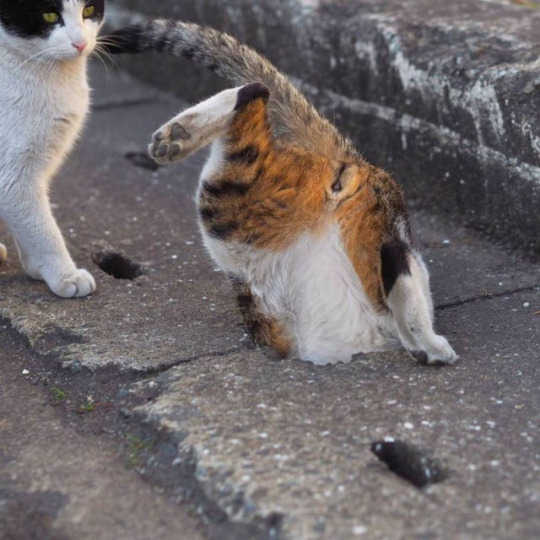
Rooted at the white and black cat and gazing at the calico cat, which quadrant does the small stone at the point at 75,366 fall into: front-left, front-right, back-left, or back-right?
front-right

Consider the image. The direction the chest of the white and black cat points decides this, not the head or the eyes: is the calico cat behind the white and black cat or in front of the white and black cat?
in front

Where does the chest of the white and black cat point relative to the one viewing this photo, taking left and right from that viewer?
facing the viewer and to the right of the viewer

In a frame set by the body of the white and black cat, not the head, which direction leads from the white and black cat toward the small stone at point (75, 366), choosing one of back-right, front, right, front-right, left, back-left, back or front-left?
front-right

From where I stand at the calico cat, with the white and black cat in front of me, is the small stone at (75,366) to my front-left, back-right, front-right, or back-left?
front-left
